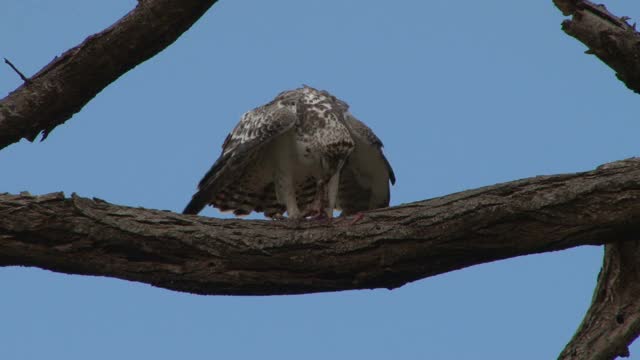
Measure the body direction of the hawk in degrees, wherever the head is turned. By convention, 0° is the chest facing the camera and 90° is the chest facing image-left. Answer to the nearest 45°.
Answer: approximately 0°

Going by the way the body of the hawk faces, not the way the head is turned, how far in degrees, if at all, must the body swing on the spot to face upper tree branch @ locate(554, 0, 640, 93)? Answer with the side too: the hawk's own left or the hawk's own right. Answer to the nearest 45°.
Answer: approximately 45° to the hawk's own left
